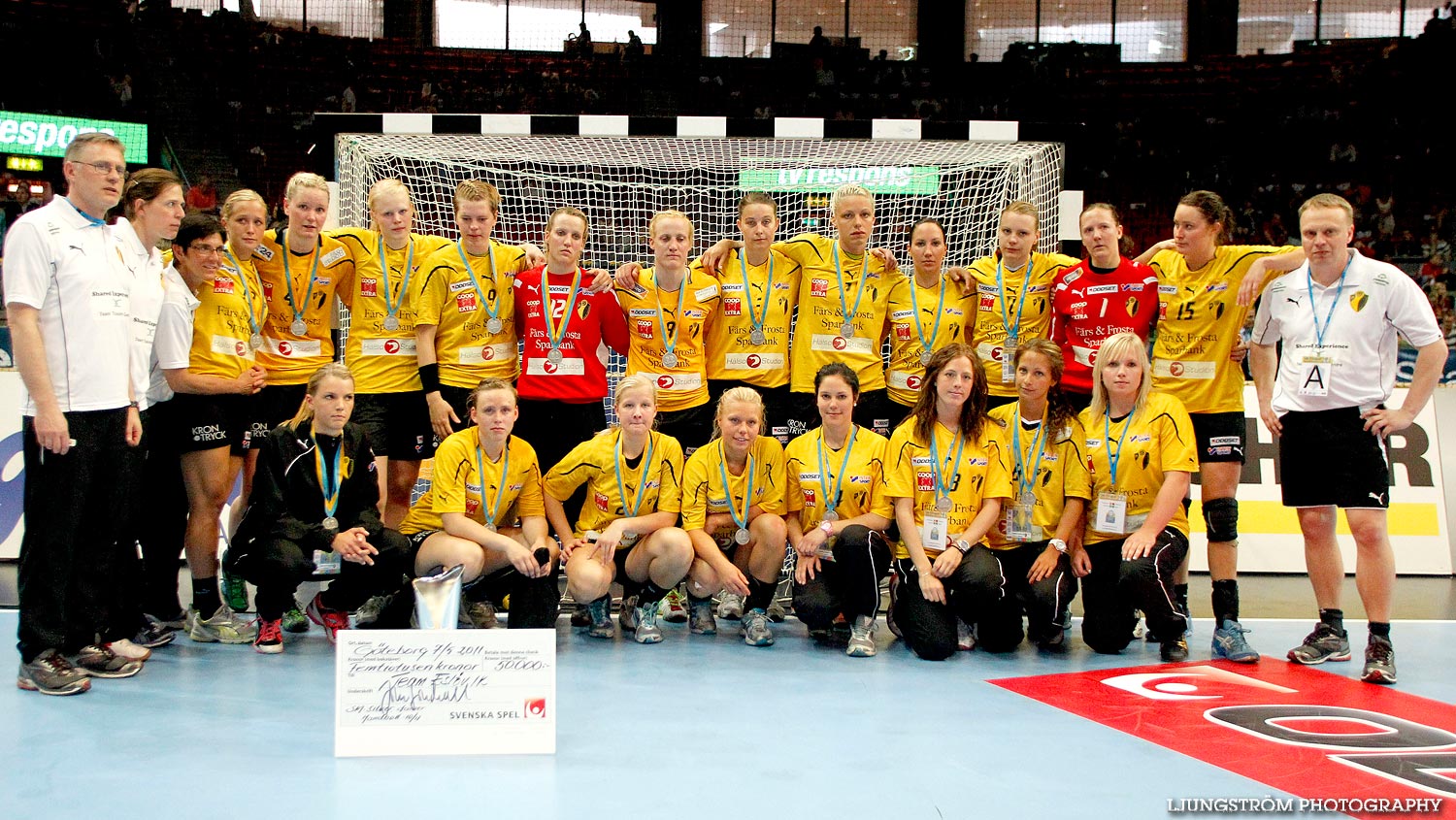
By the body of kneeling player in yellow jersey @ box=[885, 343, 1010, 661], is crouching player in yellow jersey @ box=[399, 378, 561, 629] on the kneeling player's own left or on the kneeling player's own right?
on the kneeling player's own right

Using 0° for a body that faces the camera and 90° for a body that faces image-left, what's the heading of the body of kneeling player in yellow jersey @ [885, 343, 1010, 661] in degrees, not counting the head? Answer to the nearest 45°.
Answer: approximately 0°

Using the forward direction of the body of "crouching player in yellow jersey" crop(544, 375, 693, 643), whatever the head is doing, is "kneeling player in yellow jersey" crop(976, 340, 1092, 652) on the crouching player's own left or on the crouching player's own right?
on the crouching player's own left

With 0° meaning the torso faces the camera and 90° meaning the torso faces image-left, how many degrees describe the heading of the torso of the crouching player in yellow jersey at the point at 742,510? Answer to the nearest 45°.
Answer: approximately 0°
